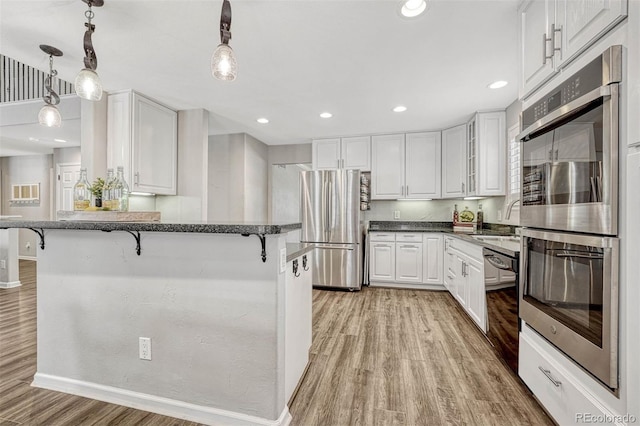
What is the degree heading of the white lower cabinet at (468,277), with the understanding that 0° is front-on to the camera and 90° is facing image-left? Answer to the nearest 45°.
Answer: approximately 90°

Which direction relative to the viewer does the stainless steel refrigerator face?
toward the camera

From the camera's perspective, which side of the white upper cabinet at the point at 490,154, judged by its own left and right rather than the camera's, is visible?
left

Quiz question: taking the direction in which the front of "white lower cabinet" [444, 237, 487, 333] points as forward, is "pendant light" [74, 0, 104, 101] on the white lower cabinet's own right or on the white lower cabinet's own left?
on the white lower cabinet's own left

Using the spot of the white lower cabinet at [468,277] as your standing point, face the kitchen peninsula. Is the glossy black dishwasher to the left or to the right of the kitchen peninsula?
left

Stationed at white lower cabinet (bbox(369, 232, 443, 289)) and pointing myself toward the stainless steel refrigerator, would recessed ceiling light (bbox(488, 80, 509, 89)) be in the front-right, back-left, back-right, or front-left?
back-left

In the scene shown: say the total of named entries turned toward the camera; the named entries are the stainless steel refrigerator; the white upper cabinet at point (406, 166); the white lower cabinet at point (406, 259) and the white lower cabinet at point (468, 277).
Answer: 3

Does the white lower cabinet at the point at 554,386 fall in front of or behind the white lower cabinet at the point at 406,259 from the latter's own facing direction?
in front

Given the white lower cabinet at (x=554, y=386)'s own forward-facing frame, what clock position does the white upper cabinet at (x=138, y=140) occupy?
The white upper cabinet is roughly at 1 o'clock from the white lower cabinet.

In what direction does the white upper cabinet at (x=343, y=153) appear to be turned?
toward the camera

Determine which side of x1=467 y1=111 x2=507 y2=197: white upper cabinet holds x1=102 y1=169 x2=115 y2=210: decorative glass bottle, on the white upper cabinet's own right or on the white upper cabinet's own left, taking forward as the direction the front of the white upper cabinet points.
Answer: on the white upper cabinet's own left

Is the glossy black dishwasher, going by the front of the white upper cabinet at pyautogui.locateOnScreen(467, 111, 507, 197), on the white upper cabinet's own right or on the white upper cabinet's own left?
on the white upper cabinet's own left

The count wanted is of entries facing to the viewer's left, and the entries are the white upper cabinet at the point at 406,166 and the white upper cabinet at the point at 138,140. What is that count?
0
